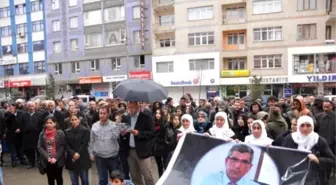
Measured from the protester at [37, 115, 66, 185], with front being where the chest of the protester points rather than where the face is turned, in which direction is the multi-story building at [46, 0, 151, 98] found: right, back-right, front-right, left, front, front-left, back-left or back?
back

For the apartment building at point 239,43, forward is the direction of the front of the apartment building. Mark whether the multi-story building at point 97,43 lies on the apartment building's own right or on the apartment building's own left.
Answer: on the apartment building's own right

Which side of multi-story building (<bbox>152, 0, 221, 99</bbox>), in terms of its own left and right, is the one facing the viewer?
front

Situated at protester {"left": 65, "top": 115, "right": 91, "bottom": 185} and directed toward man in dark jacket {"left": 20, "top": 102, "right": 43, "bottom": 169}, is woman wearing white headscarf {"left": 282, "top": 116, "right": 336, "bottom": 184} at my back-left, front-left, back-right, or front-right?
back-right

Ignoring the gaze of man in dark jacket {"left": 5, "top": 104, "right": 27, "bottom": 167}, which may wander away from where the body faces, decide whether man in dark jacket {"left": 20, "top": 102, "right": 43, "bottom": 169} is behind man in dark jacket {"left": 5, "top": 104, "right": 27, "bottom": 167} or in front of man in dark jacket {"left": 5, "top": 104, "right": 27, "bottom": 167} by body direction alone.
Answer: in front

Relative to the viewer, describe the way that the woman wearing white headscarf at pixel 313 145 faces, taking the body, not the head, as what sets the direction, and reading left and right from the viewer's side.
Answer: facing the viewer

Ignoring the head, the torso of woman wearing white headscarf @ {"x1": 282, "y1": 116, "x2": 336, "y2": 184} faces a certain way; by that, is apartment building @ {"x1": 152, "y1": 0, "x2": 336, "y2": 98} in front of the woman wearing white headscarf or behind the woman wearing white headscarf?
behind

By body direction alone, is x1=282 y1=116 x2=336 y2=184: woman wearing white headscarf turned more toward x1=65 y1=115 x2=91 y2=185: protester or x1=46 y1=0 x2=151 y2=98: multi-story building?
the protester

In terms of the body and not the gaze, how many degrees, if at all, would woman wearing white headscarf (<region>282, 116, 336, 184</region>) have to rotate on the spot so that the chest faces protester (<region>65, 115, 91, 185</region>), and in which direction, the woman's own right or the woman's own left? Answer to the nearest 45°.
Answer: approximately 90° to the woman's own right

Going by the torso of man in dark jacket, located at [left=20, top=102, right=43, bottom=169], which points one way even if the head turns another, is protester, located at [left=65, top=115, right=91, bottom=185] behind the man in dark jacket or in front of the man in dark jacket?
in front

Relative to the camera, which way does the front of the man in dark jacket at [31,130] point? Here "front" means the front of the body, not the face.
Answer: toward the camera

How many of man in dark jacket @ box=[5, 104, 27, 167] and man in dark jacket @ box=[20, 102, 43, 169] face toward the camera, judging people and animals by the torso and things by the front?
2
